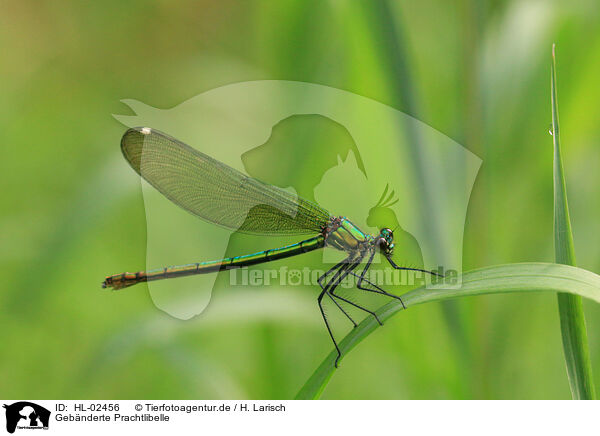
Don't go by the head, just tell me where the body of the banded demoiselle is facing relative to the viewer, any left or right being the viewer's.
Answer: facing to the right of the viewer
